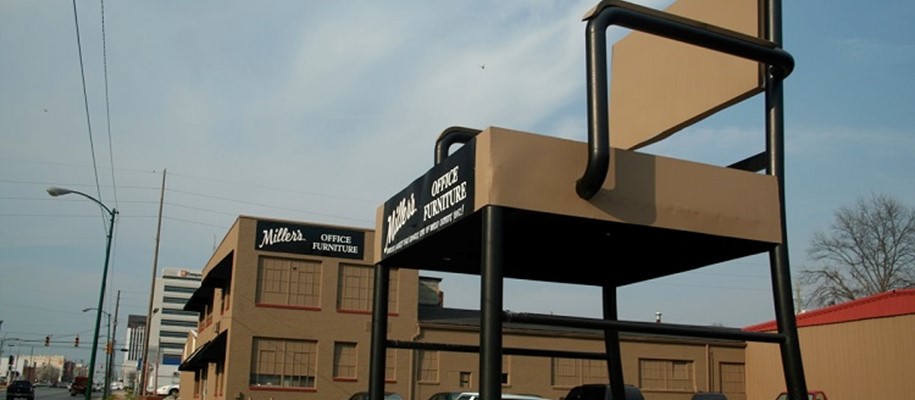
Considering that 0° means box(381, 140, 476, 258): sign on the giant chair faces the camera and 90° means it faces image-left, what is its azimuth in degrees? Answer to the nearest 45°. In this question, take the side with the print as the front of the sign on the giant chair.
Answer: approximately 45°

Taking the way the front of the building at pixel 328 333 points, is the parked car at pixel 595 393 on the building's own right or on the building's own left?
on the building's own left

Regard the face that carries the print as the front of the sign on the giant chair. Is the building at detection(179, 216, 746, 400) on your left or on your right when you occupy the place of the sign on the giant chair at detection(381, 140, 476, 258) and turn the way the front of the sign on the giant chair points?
on your right
